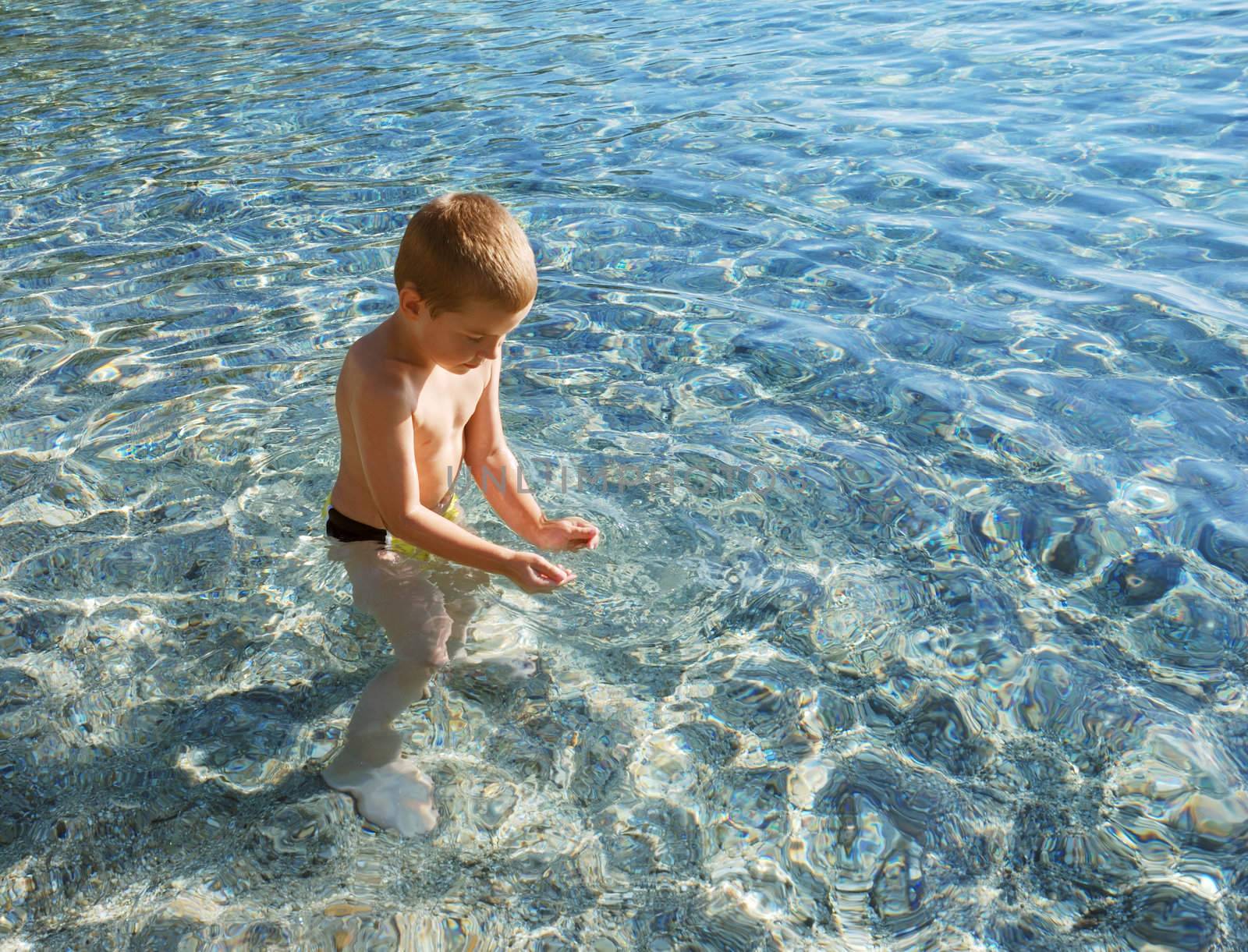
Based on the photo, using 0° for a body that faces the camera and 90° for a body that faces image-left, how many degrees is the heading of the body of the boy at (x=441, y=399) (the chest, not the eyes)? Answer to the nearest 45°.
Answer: approximately 315°

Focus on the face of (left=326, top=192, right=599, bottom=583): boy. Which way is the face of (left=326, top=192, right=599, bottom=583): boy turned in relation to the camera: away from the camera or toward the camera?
toward the camera
